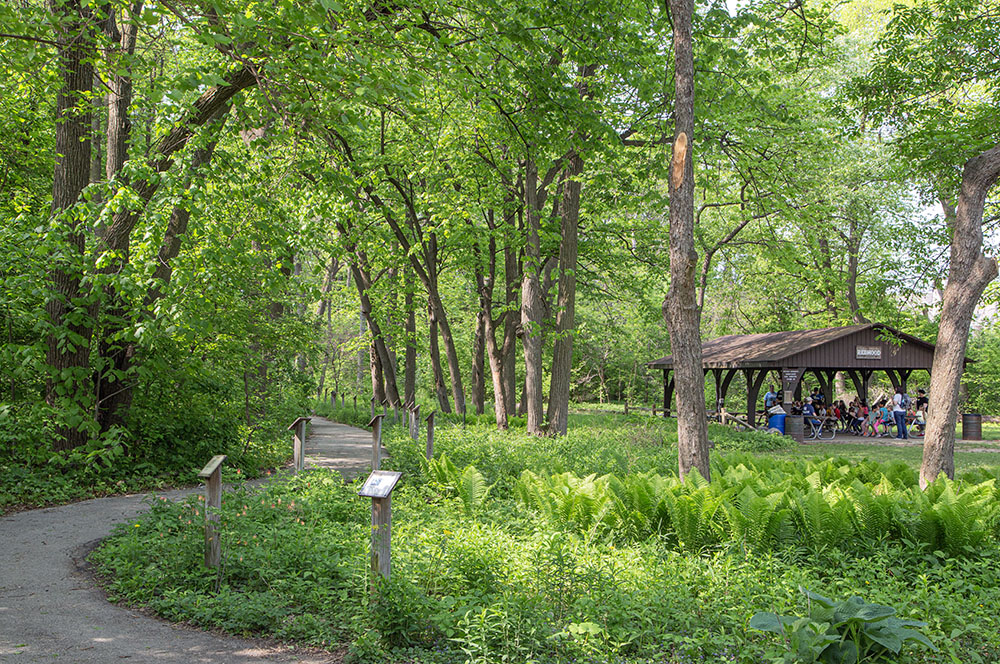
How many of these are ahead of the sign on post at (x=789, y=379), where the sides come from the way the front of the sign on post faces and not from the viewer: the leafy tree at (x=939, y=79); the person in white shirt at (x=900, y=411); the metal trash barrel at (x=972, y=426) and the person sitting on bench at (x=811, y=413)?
1

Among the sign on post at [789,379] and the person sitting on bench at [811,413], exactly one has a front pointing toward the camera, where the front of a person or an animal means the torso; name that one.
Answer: the sign on post

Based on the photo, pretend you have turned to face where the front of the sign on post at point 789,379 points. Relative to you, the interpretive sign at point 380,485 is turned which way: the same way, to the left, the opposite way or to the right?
the same way

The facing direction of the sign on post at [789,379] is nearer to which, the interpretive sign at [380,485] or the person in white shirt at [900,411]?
the interpretive sign

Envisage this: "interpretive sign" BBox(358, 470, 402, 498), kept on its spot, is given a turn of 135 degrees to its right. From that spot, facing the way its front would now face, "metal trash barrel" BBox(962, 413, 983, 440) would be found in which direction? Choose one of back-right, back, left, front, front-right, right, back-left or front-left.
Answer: front-right

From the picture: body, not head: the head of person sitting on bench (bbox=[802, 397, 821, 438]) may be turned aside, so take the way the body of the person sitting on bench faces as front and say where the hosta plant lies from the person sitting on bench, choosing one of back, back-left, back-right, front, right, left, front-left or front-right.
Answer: right

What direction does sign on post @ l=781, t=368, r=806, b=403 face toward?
toward the camera

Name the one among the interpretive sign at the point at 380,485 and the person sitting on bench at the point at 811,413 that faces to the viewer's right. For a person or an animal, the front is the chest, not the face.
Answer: the person sitting on bench

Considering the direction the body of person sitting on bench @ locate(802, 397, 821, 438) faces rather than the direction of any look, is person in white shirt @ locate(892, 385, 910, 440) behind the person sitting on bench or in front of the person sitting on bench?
in front

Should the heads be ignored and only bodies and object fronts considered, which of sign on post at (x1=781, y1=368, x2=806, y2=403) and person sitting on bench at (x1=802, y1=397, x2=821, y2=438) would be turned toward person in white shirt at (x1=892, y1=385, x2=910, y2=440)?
the person sitting on bench

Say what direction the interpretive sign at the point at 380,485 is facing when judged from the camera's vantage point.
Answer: facing the viewer and to the left of the viewer

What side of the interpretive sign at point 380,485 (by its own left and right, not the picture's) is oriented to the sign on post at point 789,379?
back
